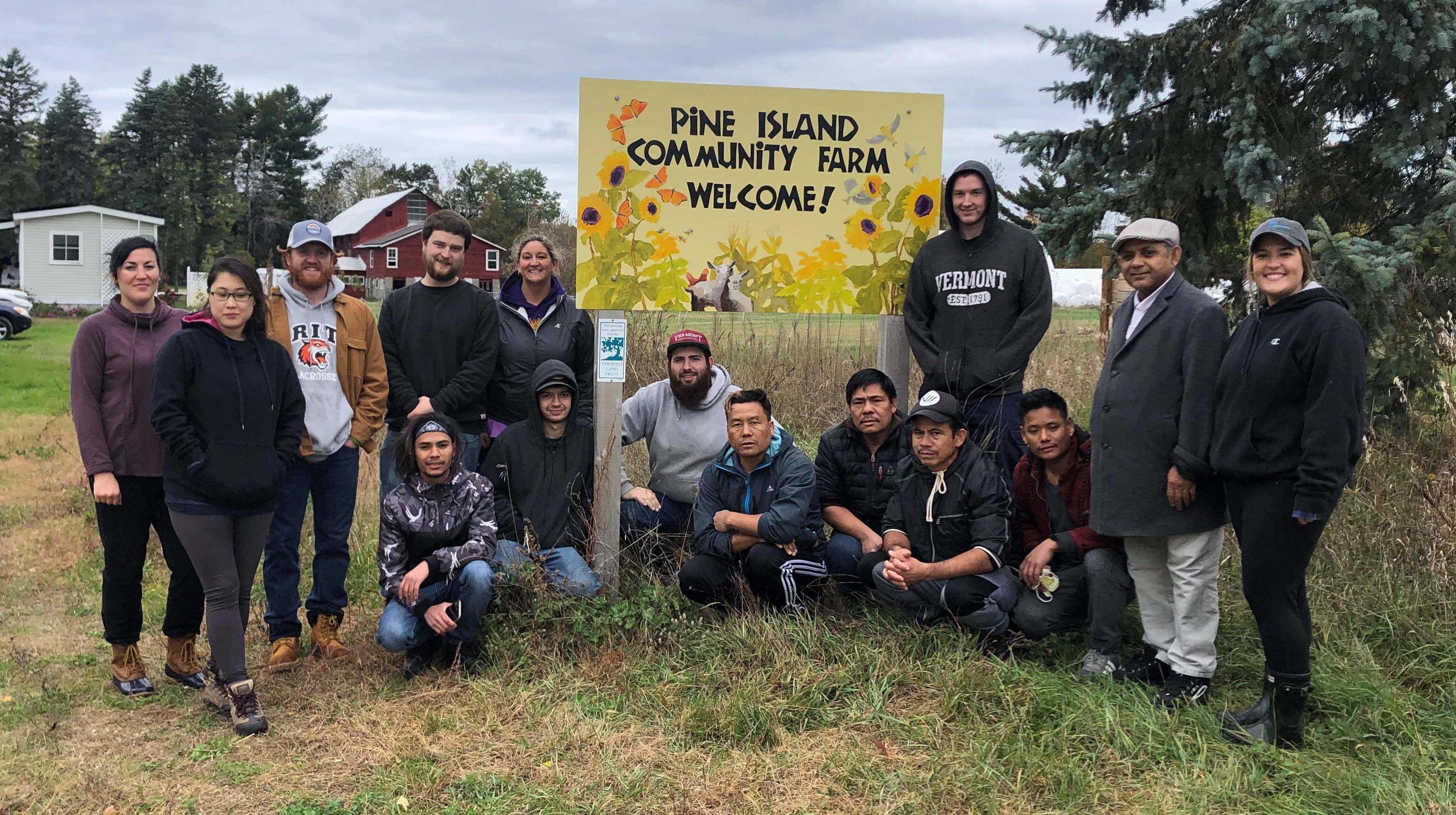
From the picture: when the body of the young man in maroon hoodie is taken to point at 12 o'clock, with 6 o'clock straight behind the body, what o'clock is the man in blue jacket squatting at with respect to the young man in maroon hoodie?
The man in blue jacket squatting is roughly at 3 o'clock from the young man in maroon hoodie.

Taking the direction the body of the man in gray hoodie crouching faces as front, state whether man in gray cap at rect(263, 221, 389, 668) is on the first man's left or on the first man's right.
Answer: on the first man's right

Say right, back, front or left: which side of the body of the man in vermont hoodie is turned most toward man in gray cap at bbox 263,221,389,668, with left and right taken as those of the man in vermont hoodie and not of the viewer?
right

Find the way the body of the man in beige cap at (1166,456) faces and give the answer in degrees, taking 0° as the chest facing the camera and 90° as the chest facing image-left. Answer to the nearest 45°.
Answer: approximately 45°

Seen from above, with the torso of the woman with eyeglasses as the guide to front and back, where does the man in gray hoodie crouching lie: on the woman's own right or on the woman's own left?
on the woman's own left

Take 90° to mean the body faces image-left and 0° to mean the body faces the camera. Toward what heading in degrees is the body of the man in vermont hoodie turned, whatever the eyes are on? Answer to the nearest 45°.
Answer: approximately 0°
